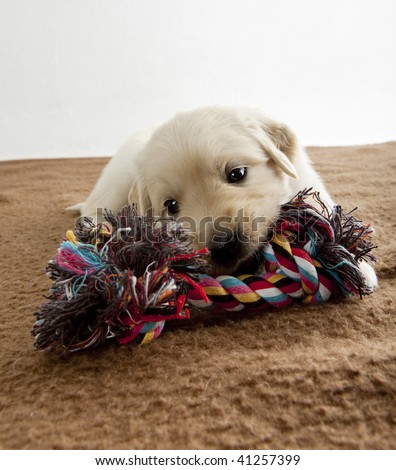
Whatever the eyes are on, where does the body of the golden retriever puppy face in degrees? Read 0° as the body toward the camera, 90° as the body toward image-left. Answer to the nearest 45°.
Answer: approximately 0°

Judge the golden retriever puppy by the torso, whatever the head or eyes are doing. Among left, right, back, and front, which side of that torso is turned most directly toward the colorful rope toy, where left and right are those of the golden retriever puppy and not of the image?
front
